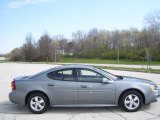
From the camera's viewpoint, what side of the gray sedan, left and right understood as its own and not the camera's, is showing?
right
